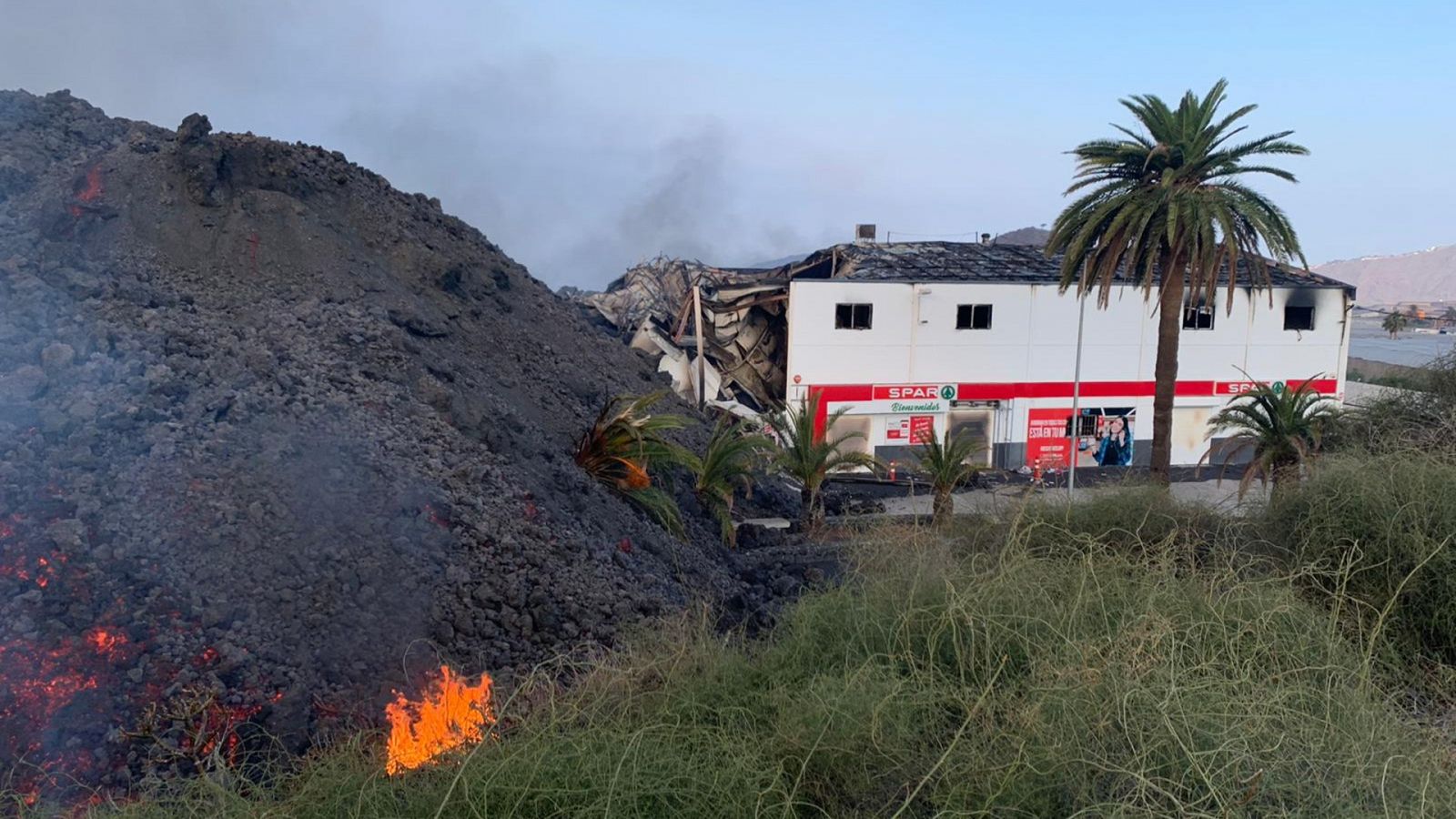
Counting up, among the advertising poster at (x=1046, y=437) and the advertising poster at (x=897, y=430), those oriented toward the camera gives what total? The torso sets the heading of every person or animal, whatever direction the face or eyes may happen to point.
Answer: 2

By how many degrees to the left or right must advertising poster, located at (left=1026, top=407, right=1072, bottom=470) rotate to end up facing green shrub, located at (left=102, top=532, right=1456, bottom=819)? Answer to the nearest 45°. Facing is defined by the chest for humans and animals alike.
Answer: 0° — it already faces it

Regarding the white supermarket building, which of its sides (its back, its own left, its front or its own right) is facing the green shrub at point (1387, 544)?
front

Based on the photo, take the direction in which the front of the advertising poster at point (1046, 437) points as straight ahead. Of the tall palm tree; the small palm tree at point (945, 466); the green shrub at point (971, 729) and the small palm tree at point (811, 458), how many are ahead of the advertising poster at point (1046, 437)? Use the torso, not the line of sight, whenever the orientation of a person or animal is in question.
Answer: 4

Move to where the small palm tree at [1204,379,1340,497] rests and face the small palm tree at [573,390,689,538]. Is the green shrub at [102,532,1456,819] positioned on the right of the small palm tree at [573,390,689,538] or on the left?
left

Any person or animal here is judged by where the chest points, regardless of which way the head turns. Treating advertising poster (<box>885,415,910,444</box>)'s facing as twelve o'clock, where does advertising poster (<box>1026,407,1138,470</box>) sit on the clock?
advertising poster (<box>1026,407,1138,470</box>) is roughly at 8 o'clock from advertising poster (<box>885,415,910,444</box>).

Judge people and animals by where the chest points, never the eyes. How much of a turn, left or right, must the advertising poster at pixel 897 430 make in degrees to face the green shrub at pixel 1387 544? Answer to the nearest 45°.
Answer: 0° — it already faces it

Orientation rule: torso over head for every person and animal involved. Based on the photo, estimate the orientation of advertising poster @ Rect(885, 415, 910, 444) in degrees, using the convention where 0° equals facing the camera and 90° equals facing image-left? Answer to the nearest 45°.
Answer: approximately 0°

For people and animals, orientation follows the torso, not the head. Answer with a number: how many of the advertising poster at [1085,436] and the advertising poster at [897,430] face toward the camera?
2
